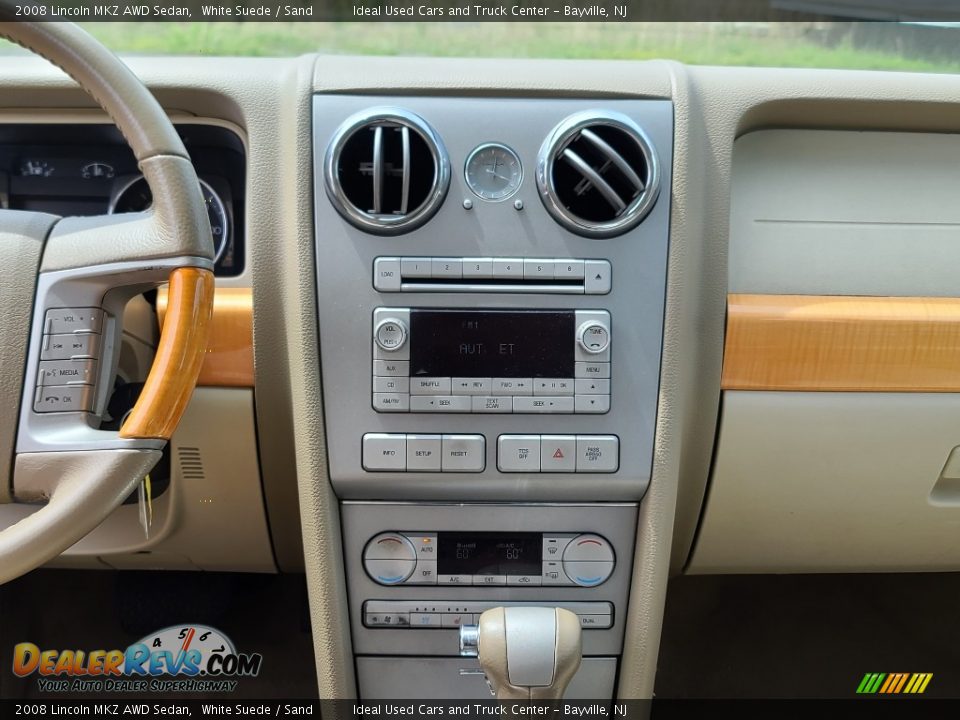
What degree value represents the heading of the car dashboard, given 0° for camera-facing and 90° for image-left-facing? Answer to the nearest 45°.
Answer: approximately 0°
